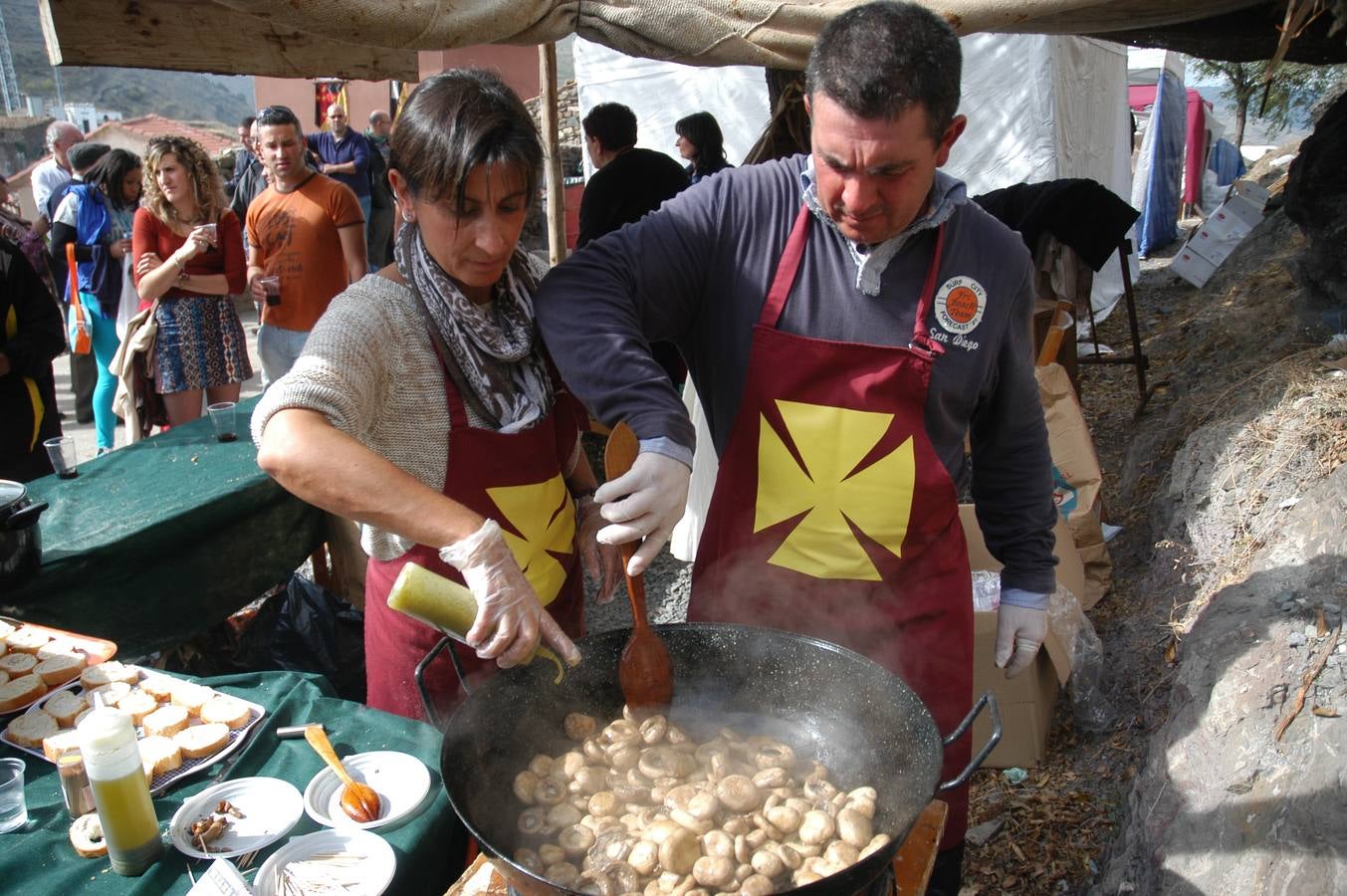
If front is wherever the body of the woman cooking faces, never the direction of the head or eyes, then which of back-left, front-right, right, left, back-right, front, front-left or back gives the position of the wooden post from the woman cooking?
back-left

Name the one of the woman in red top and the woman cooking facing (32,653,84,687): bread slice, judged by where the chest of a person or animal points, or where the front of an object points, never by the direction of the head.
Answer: the woman in red top

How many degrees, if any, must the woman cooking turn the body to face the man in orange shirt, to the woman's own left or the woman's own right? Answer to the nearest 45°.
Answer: approximately 135° to the woman's own left

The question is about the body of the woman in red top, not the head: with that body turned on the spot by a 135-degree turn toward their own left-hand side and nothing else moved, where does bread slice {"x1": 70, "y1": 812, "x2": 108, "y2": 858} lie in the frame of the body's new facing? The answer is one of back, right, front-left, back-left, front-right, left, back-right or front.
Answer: back-right

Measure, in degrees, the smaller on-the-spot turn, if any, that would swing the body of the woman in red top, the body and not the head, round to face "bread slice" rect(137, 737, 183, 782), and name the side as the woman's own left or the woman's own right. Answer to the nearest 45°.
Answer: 0° — they already face it

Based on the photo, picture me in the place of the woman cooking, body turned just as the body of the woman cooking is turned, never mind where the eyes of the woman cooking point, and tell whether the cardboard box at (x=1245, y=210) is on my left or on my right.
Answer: on my left

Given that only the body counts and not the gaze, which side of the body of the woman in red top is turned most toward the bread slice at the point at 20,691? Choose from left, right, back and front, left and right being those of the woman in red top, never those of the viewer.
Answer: front

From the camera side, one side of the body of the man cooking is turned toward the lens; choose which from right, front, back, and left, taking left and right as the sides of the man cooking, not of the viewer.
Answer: front

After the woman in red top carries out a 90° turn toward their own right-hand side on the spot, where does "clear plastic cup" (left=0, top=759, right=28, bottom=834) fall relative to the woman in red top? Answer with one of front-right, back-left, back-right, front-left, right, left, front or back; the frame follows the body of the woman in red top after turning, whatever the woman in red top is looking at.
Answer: left

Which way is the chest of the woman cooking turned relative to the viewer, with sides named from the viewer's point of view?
facing the viewer and to the right of the viewer

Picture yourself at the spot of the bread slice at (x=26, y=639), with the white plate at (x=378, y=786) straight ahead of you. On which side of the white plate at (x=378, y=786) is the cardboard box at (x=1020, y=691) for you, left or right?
left

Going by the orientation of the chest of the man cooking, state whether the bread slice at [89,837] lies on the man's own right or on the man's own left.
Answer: on the man's own right

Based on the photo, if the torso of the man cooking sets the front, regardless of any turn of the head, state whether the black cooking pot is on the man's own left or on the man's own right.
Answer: on the man's own right

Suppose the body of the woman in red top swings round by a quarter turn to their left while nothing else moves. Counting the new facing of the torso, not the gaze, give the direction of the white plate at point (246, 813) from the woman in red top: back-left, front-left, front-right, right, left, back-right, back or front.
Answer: right

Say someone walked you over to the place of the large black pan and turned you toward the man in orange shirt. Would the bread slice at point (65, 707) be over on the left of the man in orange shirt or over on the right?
left

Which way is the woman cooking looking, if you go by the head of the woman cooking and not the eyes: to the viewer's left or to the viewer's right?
to the viewer's right

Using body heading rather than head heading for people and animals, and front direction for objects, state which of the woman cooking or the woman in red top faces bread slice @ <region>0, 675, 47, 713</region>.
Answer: the woman in red top

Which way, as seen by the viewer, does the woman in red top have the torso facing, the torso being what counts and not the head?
toward the camera
